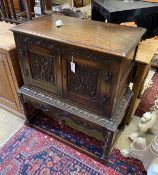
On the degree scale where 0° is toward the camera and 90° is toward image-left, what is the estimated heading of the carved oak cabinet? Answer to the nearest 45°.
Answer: approximately 45°
